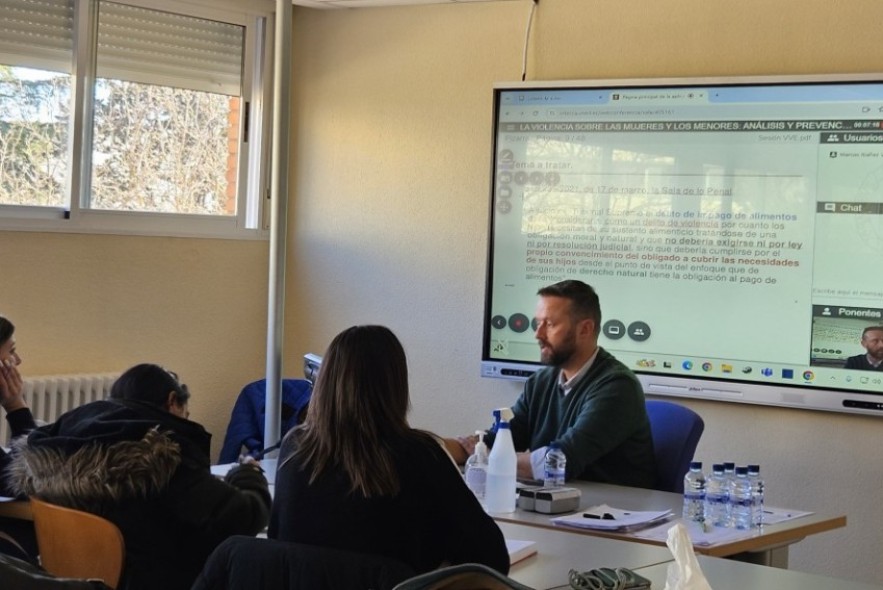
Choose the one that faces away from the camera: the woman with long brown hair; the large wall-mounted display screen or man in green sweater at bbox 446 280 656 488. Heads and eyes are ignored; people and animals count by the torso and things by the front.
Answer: the woman with long brown hair

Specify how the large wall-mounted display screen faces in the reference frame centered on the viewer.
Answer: facing the viewer and to the left of the viewer

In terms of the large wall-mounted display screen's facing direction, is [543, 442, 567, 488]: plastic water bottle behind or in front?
in front

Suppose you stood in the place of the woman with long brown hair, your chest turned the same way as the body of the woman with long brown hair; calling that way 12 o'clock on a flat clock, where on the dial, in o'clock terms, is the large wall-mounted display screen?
The large wall-mounted display screen is roughly at 1 o'clock from the woman with long brown hair.

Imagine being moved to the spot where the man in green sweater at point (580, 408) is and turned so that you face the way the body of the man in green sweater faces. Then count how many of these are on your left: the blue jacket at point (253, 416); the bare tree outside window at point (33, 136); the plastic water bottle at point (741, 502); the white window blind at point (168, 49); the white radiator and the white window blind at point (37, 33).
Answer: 1

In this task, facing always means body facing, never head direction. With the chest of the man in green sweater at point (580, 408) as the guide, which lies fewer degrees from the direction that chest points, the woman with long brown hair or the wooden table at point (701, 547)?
the woman with long brown hair

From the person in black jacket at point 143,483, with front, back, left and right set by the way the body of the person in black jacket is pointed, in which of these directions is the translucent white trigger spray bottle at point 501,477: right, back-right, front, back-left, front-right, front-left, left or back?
front-right

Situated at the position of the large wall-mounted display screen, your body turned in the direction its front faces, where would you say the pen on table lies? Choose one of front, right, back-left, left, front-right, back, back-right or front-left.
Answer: front-left

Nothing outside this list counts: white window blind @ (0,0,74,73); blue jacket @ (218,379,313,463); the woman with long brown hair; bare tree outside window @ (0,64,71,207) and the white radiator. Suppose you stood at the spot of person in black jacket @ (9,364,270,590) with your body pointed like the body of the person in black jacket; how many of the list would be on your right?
1

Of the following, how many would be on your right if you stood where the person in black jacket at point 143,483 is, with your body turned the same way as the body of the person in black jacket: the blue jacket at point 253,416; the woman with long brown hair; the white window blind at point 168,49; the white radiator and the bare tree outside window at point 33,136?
1

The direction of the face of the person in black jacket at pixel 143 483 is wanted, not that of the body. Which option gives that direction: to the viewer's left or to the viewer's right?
to the viewer's right

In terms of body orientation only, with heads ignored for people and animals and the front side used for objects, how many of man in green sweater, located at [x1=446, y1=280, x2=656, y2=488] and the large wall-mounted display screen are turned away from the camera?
0

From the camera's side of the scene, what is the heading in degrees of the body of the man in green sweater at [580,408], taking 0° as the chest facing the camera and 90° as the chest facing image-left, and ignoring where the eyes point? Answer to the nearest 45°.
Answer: approximately 45°

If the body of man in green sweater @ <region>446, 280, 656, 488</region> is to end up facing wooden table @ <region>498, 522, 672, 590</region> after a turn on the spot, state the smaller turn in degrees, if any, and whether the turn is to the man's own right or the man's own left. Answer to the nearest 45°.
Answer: approximately 45° to the man's own left

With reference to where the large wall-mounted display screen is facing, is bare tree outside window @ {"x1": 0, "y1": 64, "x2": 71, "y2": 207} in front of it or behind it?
in front

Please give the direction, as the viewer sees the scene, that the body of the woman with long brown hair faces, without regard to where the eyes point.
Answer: away from the camera

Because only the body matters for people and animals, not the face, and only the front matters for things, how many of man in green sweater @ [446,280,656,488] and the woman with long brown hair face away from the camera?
1

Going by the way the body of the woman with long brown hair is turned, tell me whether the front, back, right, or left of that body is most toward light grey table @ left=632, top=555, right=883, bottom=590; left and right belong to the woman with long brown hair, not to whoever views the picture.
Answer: right

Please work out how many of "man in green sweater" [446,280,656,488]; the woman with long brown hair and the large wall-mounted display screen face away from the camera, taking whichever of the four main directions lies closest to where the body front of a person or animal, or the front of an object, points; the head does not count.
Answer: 1

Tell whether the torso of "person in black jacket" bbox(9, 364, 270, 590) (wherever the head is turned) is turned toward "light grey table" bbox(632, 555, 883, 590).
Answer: no
